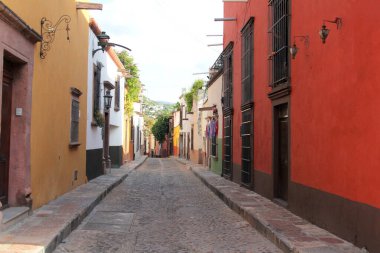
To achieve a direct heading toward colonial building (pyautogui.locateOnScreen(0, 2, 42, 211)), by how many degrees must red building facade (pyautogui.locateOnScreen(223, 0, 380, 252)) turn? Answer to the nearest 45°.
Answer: approximately 45° to its right

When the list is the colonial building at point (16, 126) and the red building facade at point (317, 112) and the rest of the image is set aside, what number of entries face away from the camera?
0

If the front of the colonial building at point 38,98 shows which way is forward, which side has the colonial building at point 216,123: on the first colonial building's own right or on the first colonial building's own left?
on the first colonial building's own left

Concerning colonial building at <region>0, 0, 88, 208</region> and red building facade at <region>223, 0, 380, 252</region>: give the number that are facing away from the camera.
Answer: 0

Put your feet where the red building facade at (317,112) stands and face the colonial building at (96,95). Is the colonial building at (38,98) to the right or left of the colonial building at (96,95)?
left

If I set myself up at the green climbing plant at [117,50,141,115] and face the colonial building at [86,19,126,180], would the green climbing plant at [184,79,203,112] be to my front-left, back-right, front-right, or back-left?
back-left

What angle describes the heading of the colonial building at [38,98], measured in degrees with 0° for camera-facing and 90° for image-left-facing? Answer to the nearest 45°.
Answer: approximately 315°

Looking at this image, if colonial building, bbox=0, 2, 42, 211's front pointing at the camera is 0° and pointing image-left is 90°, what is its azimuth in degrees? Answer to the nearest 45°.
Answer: approximately 315°

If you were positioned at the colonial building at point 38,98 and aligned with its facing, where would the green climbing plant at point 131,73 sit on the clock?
The green climbing plant is roughly at 8 o'clock from the colonial building.

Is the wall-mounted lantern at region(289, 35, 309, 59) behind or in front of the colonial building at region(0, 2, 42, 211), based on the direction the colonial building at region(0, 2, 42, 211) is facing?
in front

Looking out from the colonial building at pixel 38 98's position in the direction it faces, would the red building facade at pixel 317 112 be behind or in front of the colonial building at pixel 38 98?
in front
